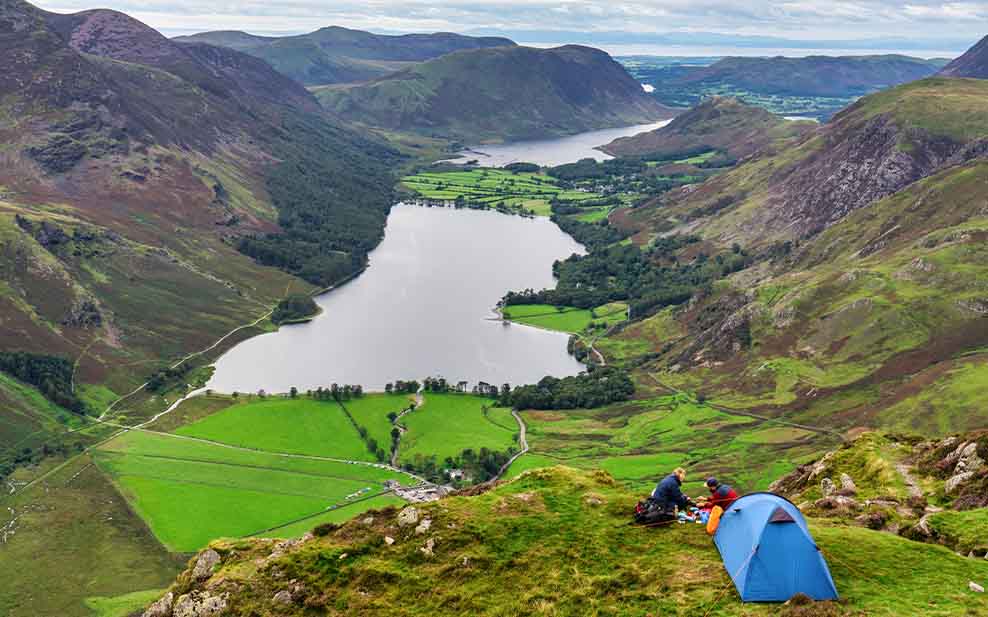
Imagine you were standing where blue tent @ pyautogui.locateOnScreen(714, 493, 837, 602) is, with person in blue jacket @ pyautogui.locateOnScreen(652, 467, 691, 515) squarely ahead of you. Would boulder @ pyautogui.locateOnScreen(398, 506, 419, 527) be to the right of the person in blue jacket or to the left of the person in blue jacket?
left

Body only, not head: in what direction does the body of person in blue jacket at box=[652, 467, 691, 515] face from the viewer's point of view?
to the viewer's right

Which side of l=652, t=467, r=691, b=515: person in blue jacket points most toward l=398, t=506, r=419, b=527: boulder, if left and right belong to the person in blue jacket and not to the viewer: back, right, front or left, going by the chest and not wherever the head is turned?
back

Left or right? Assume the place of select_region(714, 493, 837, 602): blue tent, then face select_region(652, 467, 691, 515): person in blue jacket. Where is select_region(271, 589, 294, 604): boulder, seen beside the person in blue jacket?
left

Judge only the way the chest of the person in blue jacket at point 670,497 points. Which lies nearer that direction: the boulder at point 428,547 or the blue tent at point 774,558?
the blue tent

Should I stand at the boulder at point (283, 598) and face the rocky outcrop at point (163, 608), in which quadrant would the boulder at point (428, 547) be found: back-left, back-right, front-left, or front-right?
back-right

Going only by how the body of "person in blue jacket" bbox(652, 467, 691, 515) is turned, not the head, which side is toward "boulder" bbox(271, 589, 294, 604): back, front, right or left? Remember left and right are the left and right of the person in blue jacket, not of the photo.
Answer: back

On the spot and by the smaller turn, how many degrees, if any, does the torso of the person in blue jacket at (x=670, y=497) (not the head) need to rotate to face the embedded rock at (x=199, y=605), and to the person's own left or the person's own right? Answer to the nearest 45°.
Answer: approximately 180°
